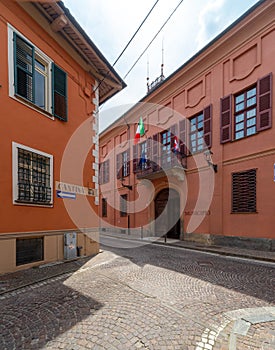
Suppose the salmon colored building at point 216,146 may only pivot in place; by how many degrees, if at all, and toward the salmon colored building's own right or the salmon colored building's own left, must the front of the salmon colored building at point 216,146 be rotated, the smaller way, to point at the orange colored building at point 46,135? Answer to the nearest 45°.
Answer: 0° — it already faces it

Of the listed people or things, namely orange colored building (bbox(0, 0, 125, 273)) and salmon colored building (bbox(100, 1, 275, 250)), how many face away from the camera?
0

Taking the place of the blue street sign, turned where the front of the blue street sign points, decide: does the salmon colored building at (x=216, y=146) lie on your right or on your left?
on your left

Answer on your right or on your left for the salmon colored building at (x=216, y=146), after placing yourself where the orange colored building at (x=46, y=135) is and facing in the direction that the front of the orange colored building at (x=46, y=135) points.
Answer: on your left

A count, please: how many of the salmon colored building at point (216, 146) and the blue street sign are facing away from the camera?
0

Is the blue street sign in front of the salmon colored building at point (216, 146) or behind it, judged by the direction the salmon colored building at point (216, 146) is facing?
in front

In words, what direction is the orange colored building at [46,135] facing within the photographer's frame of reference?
facing the viewer and to the right of the viewer
